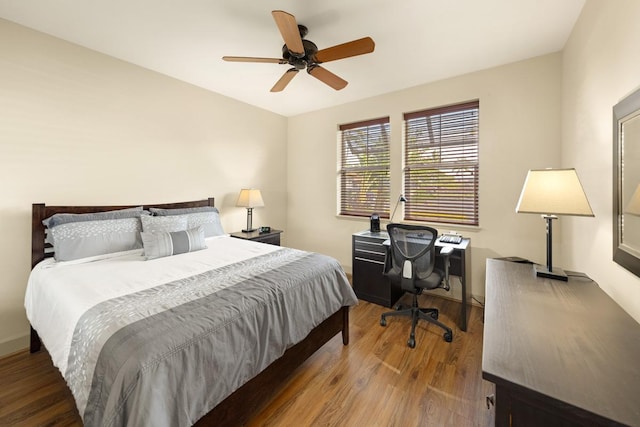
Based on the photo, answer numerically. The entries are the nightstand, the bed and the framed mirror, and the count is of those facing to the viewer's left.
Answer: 1

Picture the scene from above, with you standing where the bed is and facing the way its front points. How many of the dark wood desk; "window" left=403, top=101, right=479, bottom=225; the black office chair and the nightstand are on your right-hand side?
0

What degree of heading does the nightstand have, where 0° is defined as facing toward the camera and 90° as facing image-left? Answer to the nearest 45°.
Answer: approximately 315°

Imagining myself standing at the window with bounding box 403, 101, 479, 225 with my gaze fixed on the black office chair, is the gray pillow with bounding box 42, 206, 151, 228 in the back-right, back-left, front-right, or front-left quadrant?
front-right

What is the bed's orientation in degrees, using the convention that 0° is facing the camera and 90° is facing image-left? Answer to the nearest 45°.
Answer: approximately 315°

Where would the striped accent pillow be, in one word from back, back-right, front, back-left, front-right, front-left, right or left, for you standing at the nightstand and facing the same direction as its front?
right

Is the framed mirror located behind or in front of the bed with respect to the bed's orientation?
in front

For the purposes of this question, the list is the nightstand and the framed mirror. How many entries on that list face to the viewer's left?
1

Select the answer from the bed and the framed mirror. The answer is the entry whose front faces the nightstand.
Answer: the framed mirror

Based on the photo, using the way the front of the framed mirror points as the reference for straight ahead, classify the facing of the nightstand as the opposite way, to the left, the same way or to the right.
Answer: the opposite way

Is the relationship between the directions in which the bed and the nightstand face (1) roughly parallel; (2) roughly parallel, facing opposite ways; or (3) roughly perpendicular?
roughly parallel

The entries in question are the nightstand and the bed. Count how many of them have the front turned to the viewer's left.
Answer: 0

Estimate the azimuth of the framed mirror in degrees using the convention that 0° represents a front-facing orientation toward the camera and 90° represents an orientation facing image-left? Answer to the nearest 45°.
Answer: approximately 90°

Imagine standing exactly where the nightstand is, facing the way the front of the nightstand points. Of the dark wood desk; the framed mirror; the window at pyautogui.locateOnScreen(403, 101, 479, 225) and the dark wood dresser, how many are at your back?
0

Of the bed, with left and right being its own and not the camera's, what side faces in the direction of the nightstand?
left

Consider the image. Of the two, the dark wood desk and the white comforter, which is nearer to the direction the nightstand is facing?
the dark wood desk

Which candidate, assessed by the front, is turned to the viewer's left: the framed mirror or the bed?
the framed mirror

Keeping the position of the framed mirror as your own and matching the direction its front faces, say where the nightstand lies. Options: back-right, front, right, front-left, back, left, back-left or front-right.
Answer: front

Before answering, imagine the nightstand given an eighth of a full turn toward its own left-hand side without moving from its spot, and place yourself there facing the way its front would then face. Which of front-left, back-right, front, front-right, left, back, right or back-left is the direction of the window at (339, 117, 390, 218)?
front
